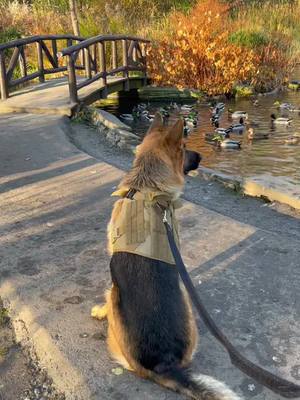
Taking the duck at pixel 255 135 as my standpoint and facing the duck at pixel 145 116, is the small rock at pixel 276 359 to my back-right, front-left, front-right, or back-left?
back-left

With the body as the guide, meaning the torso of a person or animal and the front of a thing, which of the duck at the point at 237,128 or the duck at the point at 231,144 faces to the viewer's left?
the duck at the point at 231,144

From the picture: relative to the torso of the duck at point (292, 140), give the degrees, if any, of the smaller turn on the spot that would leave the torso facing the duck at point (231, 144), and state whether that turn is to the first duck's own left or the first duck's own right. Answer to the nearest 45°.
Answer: approximately 45° to the first duck's own left

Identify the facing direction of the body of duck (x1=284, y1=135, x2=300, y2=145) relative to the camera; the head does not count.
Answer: to the viewer's left

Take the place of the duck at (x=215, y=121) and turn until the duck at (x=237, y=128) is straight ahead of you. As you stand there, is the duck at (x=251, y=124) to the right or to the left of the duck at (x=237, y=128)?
left

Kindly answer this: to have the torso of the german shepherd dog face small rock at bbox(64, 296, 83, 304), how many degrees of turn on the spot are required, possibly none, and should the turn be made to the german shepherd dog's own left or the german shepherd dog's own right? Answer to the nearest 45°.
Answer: approximately 45° to the german shepherd dog's own left

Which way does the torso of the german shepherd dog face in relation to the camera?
away from the camera
